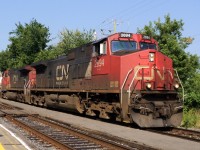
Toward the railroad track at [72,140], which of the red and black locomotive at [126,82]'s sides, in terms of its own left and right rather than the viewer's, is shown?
right

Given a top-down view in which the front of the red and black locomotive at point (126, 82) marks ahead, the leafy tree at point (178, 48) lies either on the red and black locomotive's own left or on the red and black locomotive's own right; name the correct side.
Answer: on the red and black locomotive's own left
